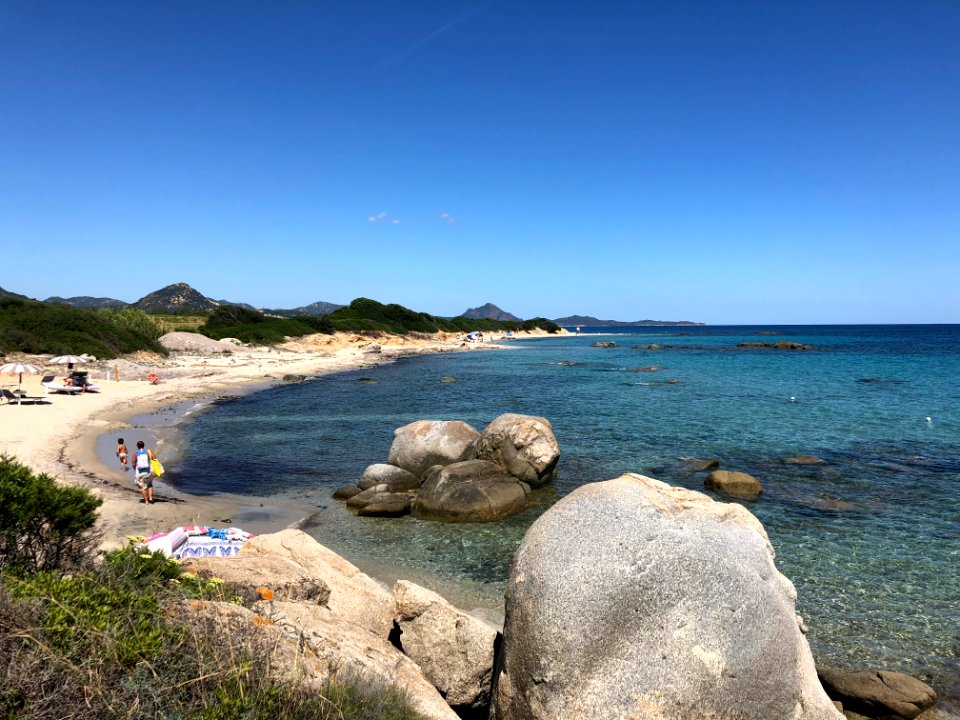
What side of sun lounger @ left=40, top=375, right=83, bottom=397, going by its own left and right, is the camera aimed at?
right

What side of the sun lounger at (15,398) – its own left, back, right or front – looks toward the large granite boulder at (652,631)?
right

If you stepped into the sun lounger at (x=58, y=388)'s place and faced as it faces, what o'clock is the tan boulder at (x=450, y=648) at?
The tan boulder is roughly at 3 o'clock from the sun lounger.

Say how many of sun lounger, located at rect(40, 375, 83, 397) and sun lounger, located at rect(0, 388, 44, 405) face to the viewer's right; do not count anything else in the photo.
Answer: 2

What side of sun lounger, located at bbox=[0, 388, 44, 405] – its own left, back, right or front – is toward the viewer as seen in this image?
right

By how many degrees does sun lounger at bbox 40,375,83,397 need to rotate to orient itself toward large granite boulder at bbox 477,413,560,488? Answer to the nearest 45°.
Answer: approximately 45° to its right

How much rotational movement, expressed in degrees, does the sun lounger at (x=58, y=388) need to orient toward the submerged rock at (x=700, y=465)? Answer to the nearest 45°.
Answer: approximately 45° to its right

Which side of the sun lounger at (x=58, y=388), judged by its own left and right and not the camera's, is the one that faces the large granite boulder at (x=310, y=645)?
right
